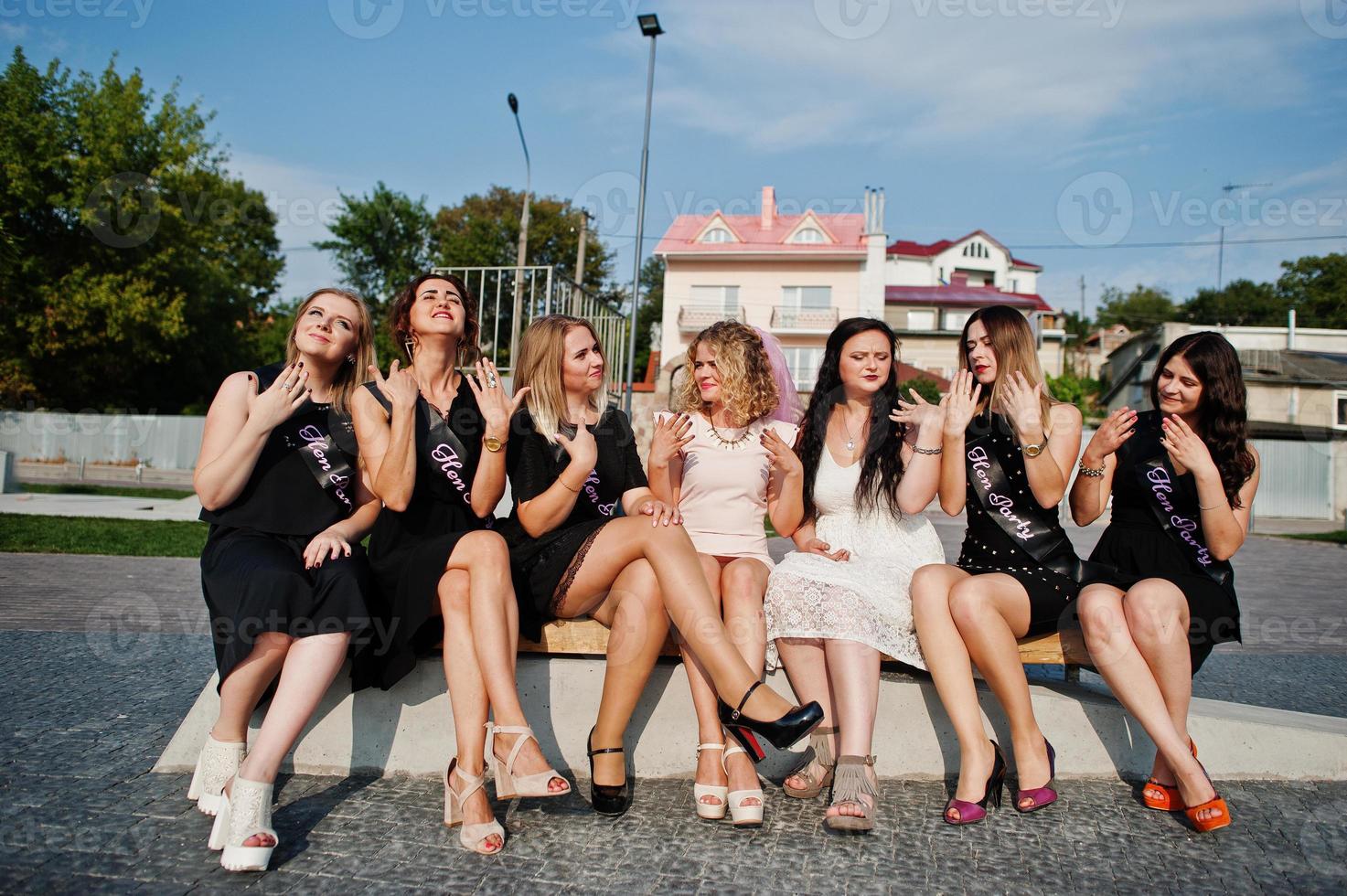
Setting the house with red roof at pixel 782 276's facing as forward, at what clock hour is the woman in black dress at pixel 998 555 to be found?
The woman in black dress is roughly at 12 o'clock from the house with red roof.

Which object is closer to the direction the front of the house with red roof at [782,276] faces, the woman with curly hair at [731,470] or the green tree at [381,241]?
the woman with curly hair

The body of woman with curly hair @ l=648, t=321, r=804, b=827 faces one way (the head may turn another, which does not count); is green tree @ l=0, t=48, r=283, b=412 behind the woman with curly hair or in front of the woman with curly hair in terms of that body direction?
behind

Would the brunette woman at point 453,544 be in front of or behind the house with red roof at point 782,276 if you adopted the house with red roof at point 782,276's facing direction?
in front

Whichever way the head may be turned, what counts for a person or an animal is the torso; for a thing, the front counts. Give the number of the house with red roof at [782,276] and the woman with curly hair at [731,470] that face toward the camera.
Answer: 2

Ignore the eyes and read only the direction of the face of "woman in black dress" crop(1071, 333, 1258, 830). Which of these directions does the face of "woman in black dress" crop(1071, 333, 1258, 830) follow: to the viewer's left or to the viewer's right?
to the viewer's left

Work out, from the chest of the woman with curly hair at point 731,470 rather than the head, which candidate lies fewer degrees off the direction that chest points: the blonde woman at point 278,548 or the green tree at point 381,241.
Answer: the blonde woman

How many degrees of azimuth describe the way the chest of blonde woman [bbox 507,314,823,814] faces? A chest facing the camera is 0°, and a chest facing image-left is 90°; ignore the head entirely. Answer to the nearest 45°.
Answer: approximately 315°

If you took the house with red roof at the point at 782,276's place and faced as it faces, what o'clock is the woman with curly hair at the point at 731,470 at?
The woman with curly hair is roughly at 12 o'clock from the house with red roof.

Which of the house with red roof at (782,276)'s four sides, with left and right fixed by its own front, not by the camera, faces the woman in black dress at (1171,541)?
front
